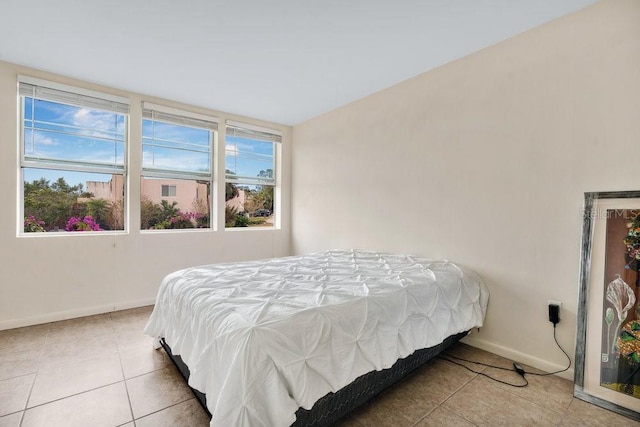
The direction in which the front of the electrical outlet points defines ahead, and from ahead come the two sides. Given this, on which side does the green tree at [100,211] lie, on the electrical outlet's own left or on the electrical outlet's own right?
on the electrical outlet's own right

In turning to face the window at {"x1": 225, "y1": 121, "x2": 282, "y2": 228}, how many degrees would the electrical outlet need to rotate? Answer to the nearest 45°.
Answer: approximately 90° to its right

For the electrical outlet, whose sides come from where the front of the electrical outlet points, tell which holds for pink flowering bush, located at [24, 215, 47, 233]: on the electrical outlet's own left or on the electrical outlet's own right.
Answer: on the electrical outlet's own right

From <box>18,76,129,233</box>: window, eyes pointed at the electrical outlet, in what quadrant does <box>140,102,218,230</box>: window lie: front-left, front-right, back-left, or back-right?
front-left

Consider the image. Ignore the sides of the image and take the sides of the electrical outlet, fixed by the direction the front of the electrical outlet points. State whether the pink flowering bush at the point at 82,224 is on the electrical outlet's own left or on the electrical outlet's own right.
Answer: on the electrical outlet's own right

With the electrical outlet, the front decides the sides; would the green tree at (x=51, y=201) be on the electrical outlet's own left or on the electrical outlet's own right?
on the electrical outlet's own right

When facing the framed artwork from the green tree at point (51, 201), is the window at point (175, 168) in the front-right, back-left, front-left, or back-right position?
front-left

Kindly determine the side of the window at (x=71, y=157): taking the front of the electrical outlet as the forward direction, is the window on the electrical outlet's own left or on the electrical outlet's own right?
on the electrical outlet's own right
